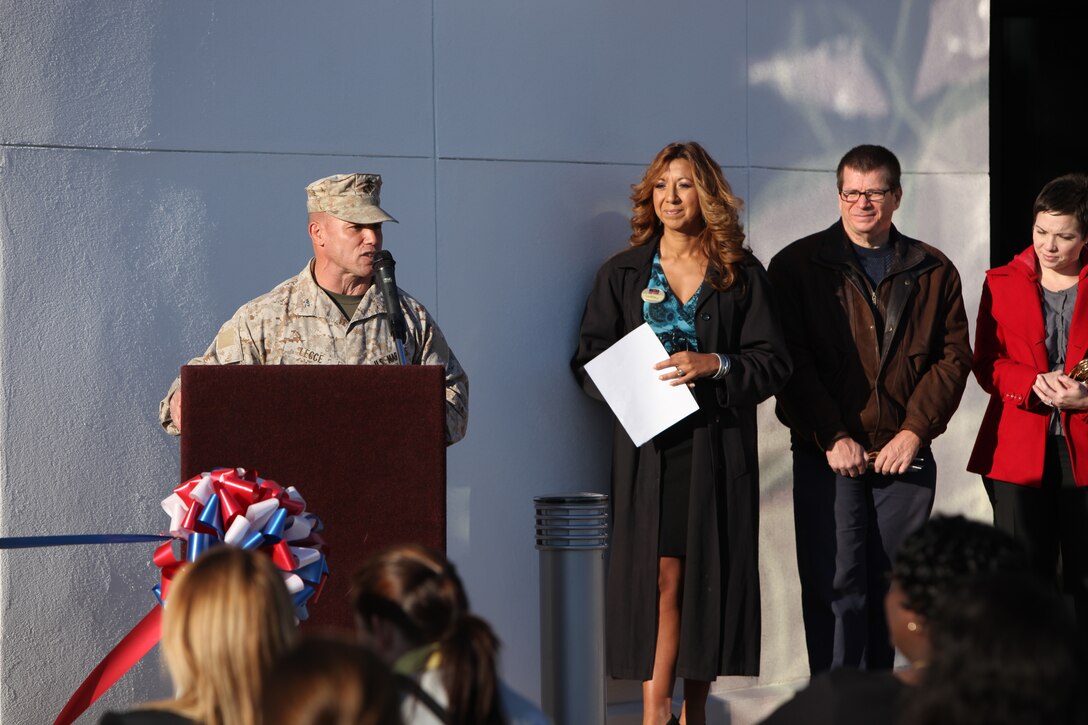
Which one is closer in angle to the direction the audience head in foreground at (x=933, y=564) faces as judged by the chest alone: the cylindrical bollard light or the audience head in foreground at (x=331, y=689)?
the cylindrical bollard light

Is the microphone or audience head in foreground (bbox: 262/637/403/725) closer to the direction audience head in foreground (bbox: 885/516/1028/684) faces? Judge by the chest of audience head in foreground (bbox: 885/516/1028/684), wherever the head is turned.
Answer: the microphone

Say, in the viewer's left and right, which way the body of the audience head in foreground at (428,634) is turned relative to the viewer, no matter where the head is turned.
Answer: facing away from the viewer and to the left of the viewer

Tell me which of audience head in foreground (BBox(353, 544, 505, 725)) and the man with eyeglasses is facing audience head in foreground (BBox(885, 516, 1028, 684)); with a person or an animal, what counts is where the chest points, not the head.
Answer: the man with eyeglasses

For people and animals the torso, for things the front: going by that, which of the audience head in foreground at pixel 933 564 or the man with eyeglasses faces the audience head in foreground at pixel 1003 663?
the man with eyeglasses

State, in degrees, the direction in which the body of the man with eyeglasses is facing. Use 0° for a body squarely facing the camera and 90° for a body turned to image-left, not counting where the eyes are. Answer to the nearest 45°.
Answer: approximately 0°
